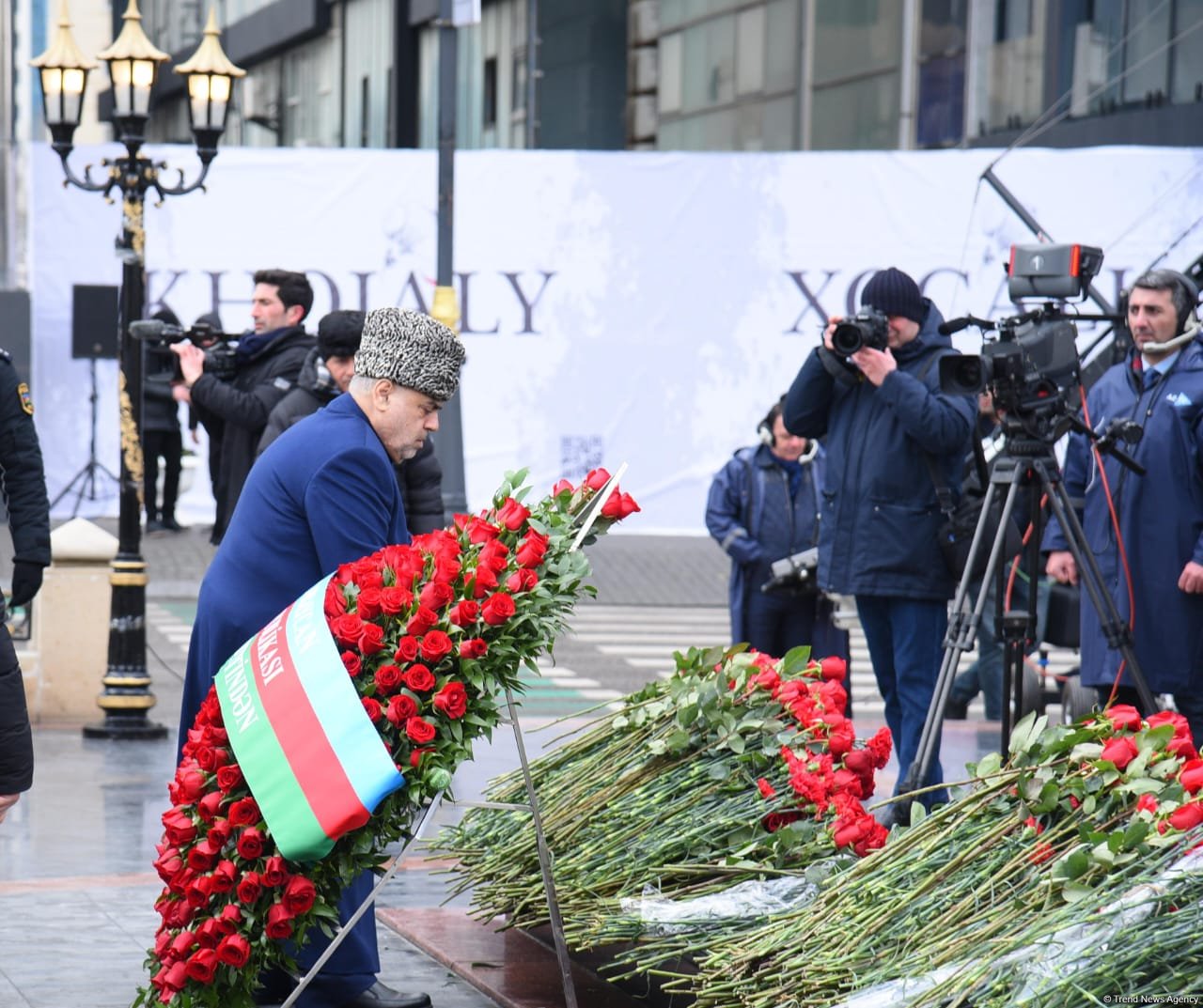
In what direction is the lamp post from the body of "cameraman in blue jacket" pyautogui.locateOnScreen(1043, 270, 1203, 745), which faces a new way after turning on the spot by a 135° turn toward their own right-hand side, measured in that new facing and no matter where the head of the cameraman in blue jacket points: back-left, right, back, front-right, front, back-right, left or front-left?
front-left

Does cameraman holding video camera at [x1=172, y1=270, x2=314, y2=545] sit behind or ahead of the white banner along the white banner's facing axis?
ahead

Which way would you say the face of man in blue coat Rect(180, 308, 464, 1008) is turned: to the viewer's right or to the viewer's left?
to the viewer's right

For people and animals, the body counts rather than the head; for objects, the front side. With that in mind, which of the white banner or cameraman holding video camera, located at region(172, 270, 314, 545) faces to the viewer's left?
the cameraman holding video camera

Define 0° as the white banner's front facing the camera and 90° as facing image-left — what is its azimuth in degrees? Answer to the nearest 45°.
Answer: approximately 0°

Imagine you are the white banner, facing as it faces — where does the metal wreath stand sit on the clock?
The metal wreath stand is roughly at 12 o'clock from the white banner.

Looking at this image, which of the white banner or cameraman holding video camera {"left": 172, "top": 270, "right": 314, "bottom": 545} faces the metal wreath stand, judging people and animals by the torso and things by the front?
the white banner

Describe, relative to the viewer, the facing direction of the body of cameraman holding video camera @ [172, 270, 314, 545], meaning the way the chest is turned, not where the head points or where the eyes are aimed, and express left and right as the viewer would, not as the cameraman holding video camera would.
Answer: facing to the left of the viewer

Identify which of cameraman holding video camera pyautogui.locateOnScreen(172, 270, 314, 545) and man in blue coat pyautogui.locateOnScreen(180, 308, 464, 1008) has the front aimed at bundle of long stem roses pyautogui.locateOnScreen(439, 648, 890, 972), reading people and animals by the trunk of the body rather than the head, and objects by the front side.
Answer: the man in blue coat

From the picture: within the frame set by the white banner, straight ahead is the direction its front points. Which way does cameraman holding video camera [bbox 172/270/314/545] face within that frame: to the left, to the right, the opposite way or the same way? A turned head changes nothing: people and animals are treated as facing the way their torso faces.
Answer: to the right

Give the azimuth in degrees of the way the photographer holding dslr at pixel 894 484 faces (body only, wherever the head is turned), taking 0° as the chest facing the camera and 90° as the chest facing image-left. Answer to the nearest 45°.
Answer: approximately 45°

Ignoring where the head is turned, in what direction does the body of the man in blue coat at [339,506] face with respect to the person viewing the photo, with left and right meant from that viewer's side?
facing to the right of the viewer

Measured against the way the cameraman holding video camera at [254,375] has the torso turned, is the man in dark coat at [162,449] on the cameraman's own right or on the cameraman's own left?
on the cameraman's own right

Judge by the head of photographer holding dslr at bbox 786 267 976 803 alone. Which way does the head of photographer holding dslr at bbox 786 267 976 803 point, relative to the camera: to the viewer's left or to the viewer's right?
to the viewer's left

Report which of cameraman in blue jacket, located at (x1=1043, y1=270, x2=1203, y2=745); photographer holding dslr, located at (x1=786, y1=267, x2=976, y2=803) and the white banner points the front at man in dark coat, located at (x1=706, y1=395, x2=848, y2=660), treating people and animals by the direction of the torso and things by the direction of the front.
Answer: the white banner

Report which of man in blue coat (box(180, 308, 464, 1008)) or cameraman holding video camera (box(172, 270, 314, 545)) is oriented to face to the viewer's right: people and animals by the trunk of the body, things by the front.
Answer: the man in blue coat
